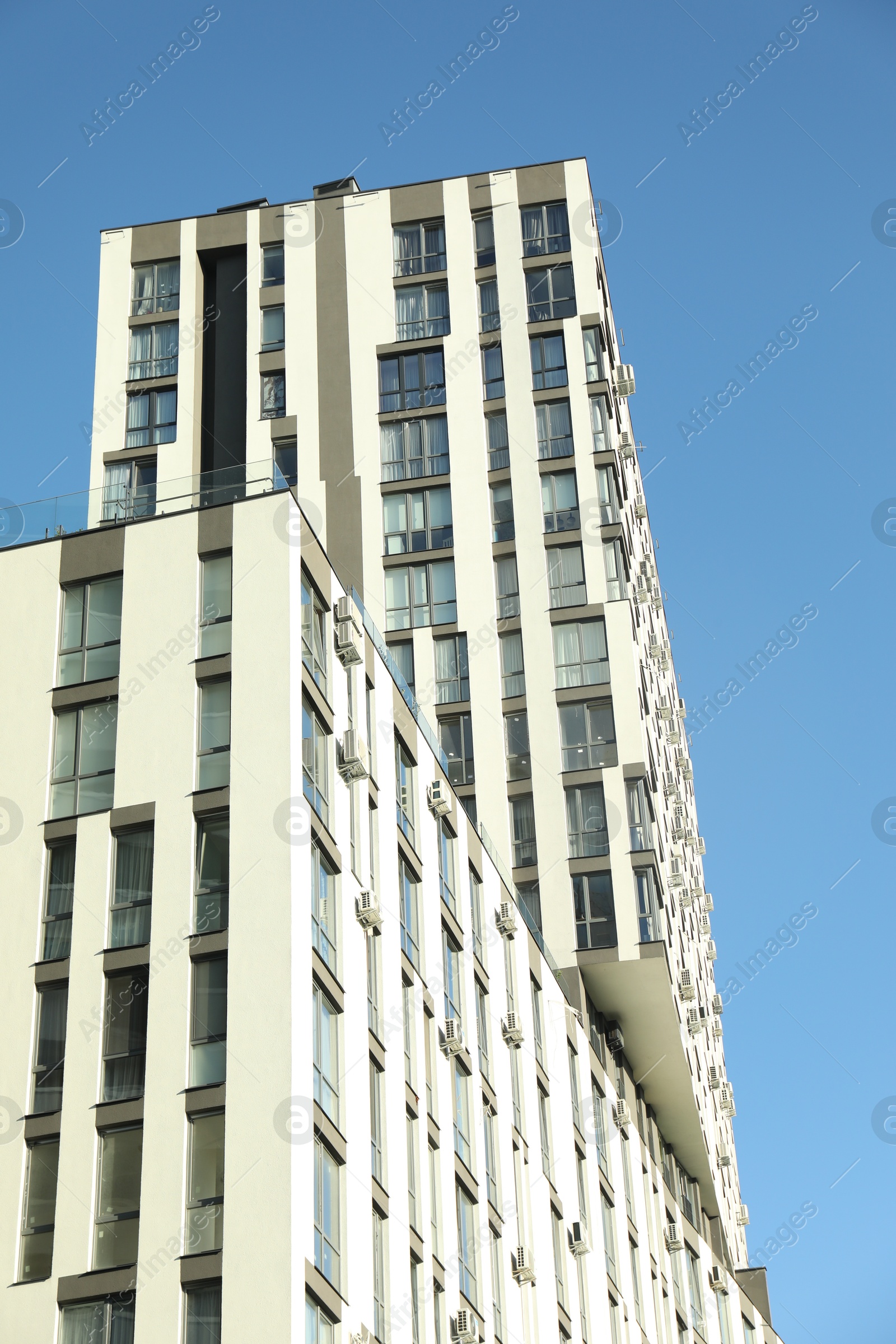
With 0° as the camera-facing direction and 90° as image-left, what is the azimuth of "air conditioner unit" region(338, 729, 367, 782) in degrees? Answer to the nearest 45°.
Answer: approximately 270°
